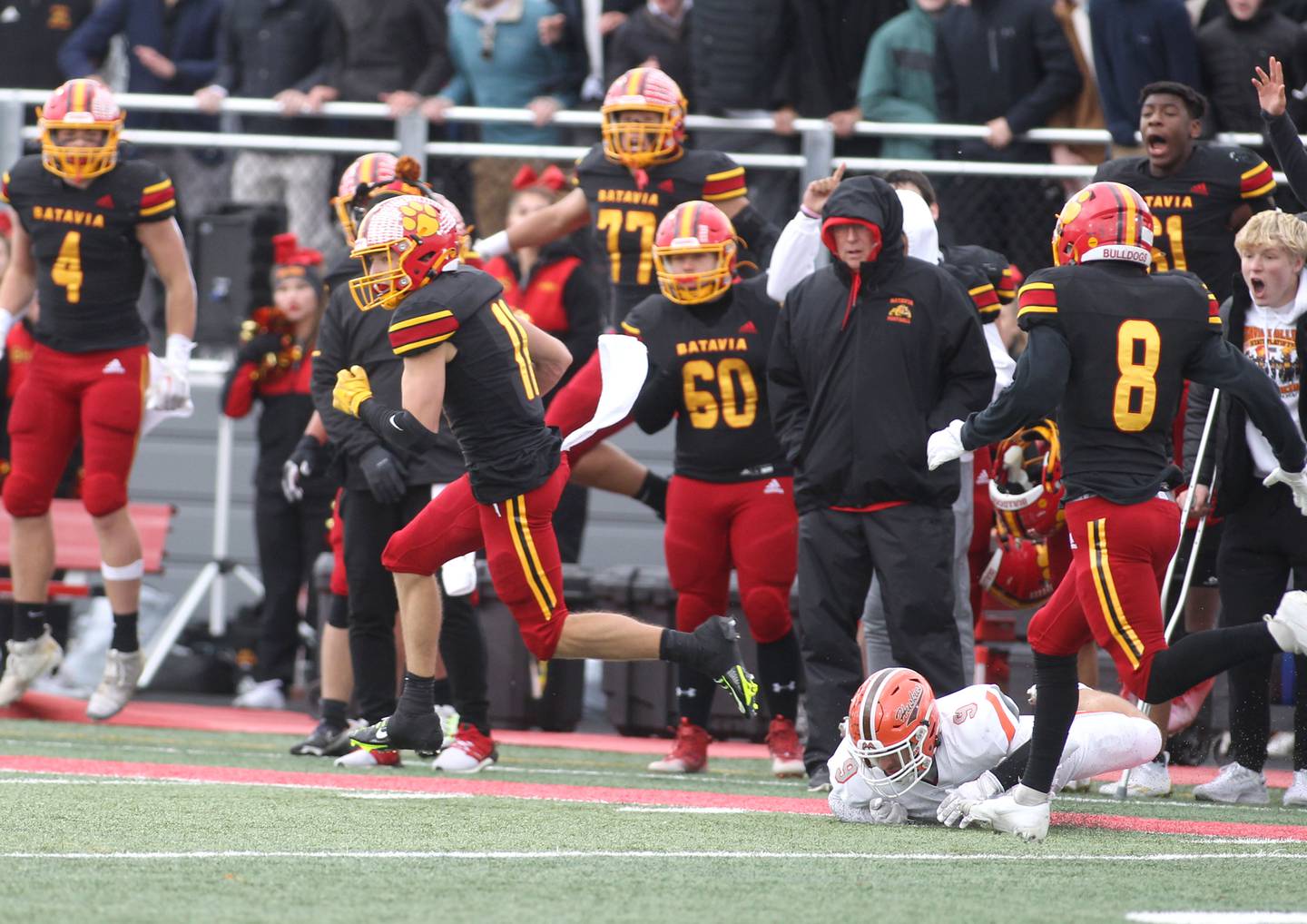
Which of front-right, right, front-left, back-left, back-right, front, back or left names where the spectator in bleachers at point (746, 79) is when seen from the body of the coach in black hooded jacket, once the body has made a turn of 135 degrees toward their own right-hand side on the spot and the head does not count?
front-right

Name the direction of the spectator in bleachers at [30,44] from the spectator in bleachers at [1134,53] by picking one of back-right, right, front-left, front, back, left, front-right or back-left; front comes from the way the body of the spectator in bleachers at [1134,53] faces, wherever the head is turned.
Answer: right

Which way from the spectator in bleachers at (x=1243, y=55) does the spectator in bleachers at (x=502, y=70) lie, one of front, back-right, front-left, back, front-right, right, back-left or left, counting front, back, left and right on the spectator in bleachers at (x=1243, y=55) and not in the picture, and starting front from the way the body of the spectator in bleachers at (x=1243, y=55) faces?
right

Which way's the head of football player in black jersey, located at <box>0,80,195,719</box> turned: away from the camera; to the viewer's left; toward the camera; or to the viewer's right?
toward the camera

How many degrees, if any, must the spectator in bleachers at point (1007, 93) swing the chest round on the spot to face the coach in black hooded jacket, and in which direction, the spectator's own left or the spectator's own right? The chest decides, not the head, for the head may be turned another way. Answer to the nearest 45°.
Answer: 0° — they already face them

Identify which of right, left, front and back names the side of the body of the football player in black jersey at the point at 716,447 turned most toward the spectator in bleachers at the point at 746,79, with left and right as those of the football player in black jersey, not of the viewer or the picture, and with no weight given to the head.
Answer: back

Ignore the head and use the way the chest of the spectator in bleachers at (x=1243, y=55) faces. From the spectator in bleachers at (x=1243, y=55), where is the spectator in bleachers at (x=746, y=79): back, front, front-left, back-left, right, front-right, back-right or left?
right

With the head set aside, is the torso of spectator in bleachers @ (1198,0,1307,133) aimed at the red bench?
no

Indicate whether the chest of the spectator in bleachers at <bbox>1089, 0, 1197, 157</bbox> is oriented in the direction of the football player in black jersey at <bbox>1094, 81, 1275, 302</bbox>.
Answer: yes

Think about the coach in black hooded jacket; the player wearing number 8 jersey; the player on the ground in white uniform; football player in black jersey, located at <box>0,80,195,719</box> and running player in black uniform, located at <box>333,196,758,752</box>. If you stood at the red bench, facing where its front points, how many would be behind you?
0

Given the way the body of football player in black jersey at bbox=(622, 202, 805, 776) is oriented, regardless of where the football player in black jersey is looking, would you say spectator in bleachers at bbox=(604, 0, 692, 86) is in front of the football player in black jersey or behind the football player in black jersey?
behind

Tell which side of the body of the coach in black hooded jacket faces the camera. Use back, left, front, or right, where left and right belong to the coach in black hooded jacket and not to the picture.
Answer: front

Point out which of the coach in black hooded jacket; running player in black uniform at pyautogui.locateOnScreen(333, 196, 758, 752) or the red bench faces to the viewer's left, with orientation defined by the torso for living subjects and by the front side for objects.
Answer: the running player in black uniform

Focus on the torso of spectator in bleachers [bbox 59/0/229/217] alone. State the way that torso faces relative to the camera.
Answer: toward the camera

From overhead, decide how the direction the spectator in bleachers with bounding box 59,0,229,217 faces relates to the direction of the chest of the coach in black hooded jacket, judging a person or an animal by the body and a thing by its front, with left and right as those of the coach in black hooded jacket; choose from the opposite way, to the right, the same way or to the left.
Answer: the same way

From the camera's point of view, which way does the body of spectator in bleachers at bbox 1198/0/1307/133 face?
toward the camera

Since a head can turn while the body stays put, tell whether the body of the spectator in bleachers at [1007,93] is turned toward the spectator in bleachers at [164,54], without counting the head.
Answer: no
